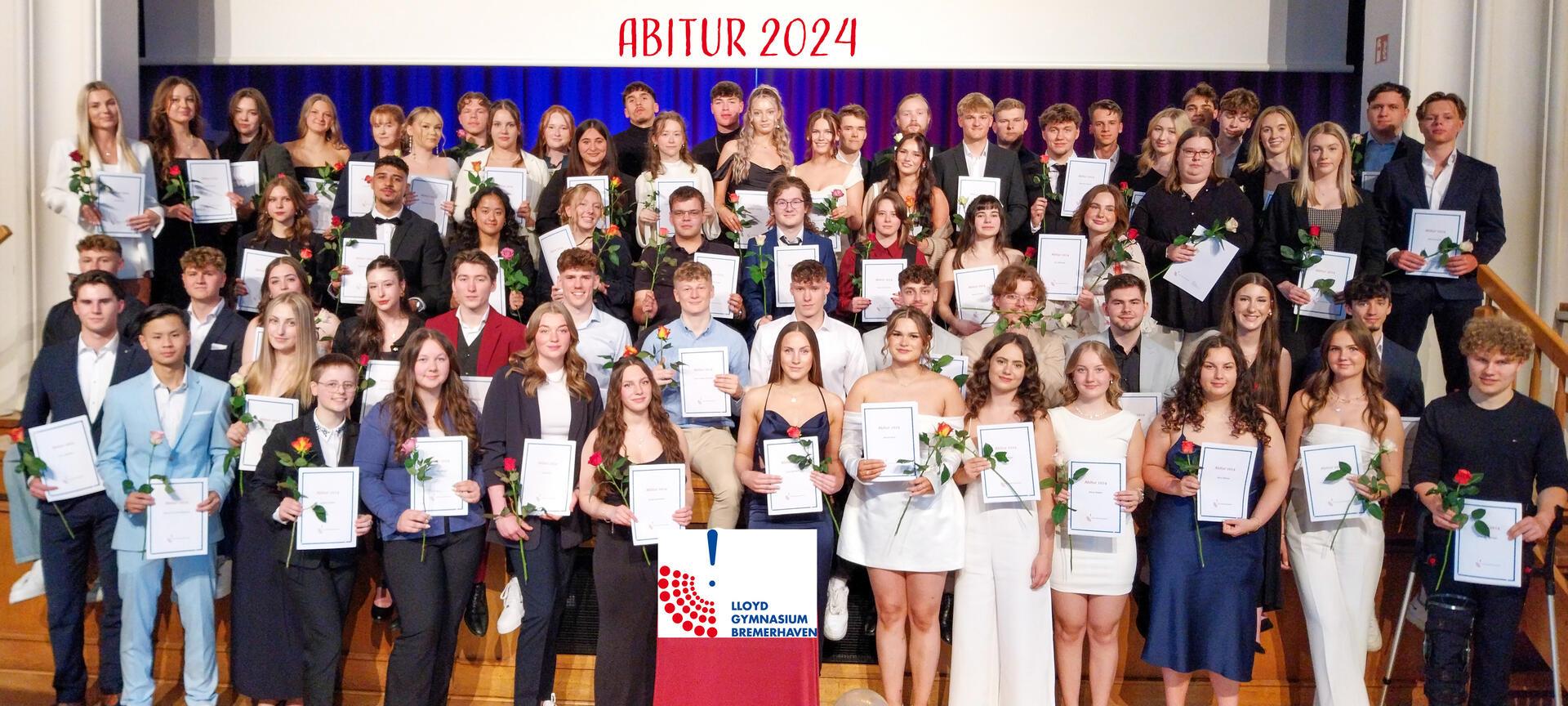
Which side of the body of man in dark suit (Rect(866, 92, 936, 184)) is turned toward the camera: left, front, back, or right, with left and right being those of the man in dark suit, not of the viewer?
front

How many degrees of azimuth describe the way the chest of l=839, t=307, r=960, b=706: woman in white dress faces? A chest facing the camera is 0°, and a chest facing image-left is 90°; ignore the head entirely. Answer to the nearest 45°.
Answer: approximately 0°

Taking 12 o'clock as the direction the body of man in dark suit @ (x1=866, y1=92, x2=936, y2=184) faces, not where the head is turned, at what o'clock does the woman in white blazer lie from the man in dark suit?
The woman in white blazer is roughly at 3 o'clock from the man in dark suit.

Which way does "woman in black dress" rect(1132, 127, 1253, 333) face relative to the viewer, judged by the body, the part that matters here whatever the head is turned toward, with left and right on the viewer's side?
facing the viewer

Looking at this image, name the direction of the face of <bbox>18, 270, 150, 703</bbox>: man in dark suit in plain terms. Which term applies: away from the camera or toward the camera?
toward the camera

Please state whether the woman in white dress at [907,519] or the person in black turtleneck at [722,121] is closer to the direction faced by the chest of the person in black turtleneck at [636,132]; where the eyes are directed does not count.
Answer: the woman in white dress

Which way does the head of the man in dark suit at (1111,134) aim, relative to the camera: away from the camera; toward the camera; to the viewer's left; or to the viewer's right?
toward the camera

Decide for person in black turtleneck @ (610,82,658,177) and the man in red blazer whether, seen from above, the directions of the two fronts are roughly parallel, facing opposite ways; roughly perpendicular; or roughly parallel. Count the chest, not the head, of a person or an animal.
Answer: roughly parallel

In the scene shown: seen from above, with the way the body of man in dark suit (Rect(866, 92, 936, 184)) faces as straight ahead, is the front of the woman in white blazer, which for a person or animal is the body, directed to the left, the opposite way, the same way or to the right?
the same way

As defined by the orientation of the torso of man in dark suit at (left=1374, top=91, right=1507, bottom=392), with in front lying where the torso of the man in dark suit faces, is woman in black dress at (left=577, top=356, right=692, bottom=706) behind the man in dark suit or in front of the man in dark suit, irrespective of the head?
in front

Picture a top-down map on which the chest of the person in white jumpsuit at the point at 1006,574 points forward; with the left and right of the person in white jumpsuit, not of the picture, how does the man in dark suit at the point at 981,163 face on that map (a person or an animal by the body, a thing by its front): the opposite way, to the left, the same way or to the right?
the same way

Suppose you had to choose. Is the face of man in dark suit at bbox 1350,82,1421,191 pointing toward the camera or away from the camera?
toward the camera

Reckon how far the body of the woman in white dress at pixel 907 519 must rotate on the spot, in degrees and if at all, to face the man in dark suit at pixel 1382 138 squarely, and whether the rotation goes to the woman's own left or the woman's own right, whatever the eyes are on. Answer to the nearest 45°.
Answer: approximately 135° to the woman's own left

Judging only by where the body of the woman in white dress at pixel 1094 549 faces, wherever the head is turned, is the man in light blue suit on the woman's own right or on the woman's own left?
on the woman's own right

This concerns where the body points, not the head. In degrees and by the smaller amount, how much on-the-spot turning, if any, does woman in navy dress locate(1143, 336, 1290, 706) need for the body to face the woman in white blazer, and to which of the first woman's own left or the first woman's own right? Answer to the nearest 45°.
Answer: approximately 90° to the first woman's own right
